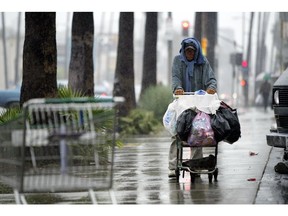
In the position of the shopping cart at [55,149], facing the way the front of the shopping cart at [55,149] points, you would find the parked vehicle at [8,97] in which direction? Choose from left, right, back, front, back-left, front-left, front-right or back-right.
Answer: front-right

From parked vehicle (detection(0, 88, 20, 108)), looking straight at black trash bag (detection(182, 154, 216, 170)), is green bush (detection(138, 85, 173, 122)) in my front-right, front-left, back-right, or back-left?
front-left

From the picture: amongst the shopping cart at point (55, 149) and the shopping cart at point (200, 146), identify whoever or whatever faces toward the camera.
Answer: the shopping cart at point (200, 146)

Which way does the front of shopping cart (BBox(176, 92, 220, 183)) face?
toward the camera

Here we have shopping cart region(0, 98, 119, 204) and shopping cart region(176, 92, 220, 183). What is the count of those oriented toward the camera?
1

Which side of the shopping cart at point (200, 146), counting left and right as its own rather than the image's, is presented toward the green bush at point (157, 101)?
back
